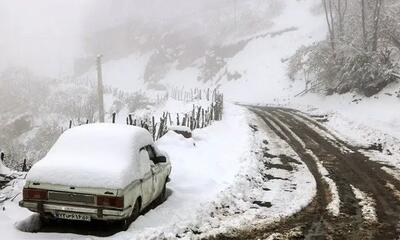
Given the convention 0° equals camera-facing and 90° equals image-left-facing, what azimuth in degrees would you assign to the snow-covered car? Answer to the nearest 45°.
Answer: approximately 225°

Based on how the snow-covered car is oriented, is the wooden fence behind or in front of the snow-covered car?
in front

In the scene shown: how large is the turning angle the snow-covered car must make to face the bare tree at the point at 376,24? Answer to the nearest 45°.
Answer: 0° — it already faces it
